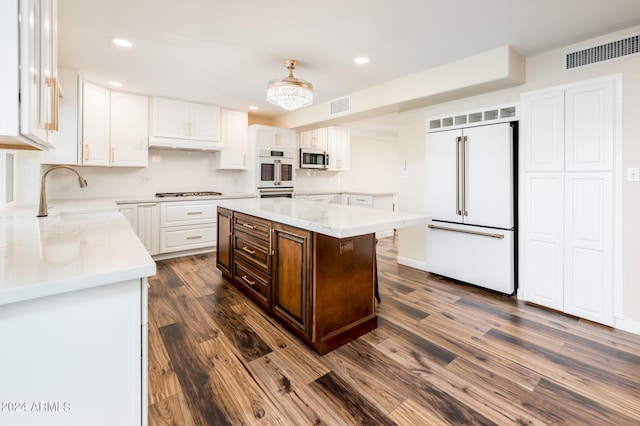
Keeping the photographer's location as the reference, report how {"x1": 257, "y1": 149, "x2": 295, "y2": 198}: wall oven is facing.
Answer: facing the viewer

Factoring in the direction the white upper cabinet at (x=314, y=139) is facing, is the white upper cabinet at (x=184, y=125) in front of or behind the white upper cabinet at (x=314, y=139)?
in front

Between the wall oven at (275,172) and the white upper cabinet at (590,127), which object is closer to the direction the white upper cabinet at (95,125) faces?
the white upper cabinet

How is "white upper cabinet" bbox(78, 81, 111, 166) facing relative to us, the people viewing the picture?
facing the viewer and to the right of the viewer

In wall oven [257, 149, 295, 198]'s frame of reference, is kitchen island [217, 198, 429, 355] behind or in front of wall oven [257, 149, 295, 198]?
in front

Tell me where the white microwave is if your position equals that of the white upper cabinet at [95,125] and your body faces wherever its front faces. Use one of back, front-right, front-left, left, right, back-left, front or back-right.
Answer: front-left

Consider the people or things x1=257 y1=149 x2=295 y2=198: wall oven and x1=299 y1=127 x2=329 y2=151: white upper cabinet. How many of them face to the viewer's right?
0

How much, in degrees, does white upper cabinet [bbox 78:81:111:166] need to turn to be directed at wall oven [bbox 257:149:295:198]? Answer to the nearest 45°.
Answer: approximately 45° to its left

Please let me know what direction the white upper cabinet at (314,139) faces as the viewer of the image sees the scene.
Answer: facing the viewer and to the left of the viewer

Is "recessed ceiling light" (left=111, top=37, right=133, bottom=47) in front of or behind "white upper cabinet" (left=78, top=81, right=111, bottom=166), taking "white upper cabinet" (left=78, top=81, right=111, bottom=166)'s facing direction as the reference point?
in front

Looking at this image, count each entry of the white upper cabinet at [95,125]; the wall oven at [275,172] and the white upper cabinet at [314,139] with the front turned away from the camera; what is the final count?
0

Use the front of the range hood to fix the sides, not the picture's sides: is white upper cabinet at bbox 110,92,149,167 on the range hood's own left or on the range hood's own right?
on the range hood's own right

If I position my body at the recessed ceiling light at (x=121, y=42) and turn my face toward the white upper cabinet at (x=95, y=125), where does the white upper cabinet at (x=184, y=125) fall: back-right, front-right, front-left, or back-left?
front-right

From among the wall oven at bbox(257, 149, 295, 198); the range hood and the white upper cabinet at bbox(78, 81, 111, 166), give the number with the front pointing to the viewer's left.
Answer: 0

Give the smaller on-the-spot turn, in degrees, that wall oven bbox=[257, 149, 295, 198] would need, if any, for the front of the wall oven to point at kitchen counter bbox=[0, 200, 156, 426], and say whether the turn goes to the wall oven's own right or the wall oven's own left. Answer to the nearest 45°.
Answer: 0° — it already faces it
